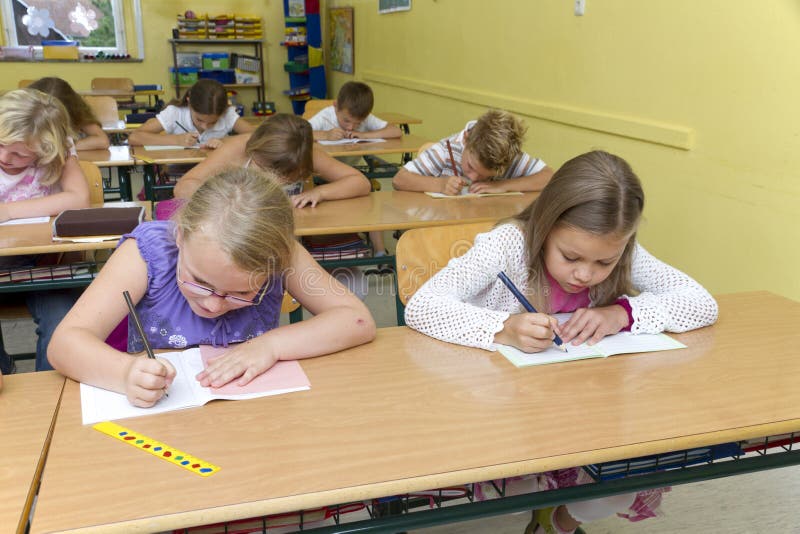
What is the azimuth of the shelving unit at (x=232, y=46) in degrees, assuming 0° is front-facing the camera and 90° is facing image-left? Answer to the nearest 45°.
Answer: approximately 0°

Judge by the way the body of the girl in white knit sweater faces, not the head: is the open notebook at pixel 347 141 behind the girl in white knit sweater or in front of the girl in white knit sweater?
behind

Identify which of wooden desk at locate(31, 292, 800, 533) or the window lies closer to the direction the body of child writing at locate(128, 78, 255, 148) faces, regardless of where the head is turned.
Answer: the wooden desk

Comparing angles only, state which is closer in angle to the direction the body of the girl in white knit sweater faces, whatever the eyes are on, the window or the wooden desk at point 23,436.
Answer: the wooden desk

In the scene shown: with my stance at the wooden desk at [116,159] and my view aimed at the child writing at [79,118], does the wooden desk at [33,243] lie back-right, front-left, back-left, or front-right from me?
back-left

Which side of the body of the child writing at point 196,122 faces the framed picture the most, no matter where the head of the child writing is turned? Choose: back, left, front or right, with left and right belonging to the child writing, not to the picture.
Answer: back

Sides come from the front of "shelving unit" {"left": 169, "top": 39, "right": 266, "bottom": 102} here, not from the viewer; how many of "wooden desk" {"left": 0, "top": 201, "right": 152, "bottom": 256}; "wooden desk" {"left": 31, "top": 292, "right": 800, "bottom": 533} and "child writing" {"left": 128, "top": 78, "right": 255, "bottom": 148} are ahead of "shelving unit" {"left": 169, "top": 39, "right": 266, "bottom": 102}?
3
